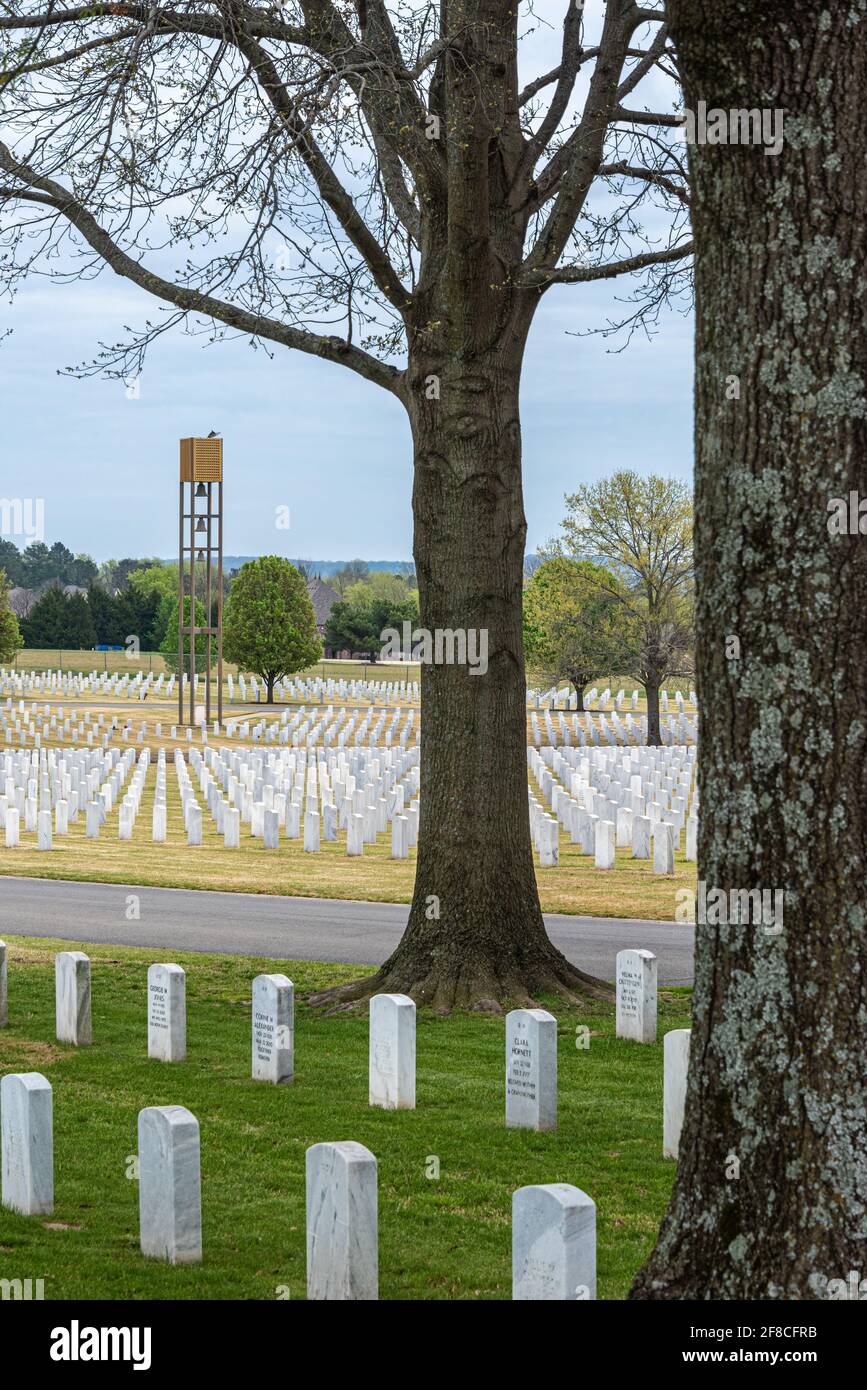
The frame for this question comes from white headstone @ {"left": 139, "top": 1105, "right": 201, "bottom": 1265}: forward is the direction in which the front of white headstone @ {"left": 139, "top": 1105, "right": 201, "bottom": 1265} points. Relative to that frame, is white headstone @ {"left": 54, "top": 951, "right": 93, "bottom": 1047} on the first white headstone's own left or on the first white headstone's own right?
on the first white headstone's own right

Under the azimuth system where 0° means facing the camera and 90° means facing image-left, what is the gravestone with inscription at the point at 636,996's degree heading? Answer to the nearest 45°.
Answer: approximately 45°

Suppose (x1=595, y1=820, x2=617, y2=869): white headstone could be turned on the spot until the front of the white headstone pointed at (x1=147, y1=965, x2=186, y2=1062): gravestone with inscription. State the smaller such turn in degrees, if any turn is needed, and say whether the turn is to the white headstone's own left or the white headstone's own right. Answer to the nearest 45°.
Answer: approximately 45° to the white headstone's own left

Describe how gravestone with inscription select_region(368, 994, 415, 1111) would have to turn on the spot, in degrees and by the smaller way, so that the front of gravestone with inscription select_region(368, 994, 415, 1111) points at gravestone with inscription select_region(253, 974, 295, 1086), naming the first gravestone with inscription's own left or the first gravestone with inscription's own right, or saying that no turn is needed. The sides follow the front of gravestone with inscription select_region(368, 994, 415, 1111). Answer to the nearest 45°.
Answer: approximately 90° to the first gravestone with inscription's own right

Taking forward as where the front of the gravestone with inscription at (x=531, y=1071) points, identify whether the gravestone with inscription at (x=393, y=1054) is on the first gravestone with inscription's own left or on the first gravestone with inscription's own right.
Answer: on the first gravestone with inscription's own right

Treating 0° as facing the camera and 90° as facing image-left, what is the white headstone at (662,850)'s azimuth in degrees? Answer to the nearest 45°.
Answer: approximately 45°

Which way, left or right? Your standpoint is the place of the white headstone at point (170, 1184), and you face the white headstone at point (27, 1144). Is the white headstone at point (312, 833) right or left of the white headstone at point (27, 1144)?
right

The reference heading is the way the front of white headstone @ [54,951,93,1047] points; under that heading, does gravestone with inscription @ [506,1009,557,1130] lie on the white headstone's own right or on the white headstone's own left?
on the white headstone's own left

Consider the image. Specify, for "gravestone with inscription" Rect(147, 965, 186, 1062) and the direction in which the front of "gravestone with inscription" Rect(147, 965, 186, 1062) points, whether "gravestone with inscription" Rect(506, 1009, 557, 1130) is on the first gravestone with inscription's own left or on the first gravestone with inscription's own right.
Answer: on the first gravestone with inscription's own left

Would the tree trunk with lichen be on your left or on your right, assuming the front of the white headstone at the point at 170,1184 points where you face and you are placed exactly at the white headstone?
on your left
